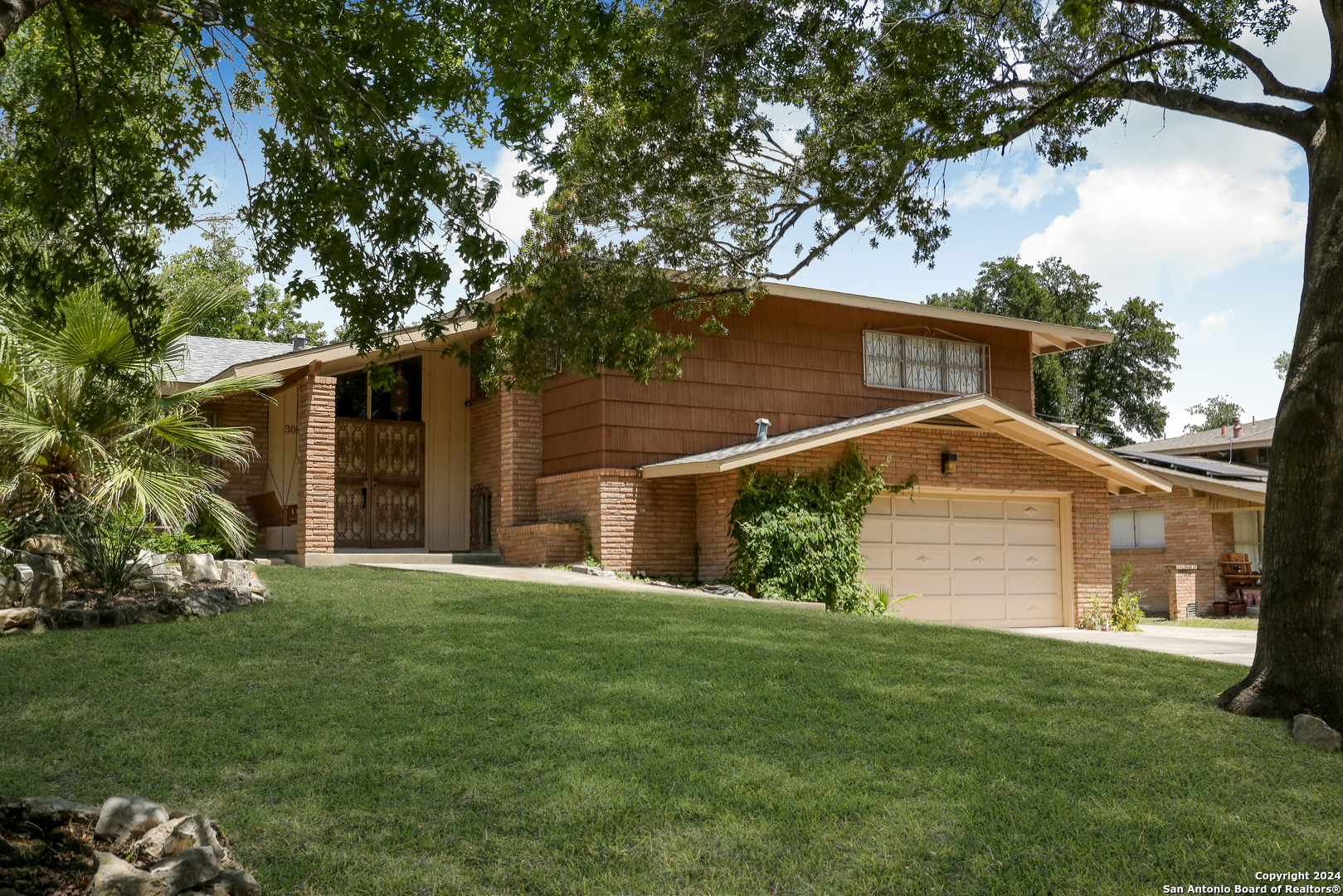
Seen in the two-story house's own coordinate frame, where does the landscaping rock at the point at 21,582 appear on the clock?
The landscaping rock is roughly at 1 o'clock from the two-story house.

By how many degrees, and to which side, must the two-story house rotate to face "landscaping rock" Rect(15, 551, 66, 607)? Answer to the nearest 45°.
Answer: approximately 45° to its right

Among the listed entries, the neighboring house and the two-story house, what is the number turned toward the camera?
2

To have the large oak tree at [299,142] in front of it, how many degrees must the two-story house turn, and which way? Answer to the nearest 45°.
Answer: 0° — it already faces it

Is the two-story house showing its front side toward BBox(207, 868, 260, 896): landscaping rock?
yes

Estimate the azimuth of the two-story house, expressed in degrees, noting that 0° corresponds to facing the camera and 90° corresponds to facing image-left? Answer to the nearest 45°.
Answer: approximately 0°

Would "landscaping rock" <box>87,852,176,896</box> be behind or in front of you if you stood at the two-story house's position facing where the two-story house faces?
in front

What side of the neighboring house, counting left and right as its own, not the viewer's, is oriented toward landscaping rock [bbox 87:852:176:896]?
front
